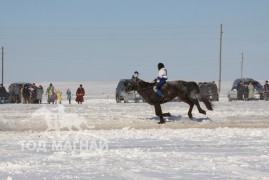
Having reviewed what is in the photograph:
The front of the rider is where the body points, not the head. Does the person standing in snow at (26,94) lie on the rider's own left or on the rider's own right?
on the rider's own right

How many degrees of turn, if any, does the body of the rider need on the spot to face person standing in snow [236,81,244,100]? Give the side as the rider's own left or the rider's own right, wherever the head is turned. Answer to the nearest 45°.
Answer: approximately 90° to the rider's own right

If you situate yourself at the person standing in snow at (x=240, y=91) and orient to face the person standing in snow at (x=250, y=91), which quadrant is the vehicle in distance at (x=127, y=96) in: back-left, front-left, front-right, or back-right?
back-right

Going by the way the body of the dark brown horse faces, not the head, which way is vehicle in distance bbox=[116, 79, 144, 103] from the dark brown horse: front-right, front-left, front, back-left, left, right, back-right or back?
right

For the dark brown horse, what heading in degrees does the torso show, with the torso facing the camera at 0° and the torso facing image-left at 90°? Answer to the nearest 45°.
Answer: approximately 90°

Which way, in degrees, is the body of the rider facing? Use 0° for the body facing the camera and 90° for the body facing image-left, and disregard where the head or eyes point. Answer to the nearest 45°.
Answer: approximately 90°

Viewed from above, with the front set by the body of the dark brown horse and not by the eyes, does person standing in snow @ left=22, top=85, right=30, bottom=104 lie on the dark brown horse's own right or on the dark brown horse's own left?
on the dark brown horse's own right

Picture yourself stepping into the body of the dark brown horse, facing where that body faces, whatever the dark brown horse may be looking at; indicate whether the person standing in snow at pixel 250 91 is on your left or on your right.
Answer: on your right

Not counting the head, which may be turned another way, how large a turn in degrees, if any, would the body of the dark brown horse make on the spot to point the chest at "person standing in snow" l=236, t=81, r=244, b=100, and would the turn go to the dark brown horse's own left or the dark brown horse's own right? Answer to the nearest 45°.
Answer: approximately 90° to the dark brown horse's own right
